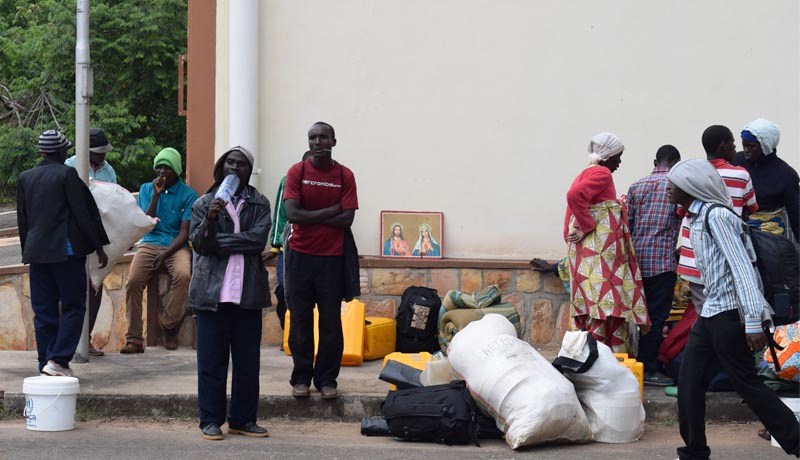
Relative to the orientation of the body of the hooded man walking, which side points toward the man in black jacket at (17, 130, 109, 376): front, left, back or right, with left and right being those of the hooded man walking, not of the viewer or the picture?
front

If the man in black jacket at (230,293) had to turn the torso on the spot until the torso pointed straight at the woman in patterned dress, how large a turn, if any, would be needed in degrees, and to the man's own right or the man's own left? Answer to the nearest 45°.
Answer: approximately 90° to the man's own left

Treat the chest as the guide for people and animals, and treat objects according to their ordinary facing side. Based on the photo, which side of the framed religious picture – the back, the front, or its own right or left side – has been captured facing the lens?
front

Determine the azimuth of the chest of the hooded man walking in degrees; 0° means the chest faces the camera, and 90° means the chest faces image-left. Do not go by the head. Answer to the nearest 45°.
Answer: approximately 90°

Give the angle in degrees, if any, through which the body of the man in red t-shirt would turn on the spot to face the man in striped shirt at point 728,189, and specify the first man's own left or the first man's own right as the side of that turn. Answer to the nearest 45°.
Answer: approximately 90° to the first man's own left

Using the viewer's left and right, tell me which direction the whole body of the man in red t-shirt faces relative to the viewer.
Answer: facing the viewer

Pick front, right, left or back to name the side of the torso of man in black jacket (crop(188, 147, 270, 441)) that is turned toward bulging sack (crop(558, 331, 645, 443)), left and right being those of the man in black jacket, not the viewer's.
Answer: left

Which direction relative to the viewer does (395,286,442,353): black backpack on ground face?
toward the camera

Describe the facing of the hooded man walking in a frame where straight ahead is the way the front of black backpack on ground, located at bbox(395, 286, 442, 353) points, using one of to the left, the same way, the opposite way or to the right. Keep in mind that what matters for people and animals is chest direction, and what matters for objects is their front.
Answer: to the right

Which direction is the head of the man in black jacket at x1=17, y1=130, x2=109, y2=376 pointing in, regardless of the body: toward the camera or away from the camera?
away from the camera

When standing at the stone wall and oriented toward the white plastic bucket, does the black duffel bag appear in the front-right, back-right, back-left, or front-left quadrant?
front-left

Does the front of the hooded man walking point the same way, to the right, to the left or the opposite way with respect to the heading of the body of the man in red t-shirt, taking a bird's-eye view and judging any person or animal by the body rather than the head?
to the right

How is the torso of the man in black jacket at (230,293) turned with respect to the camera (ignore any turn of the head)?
toward the camera

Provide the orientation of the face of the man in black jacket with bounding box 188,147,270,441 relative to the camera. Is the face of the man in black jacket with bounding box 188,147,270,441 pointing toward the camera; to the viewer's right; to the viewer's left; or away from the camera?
toward the camera
